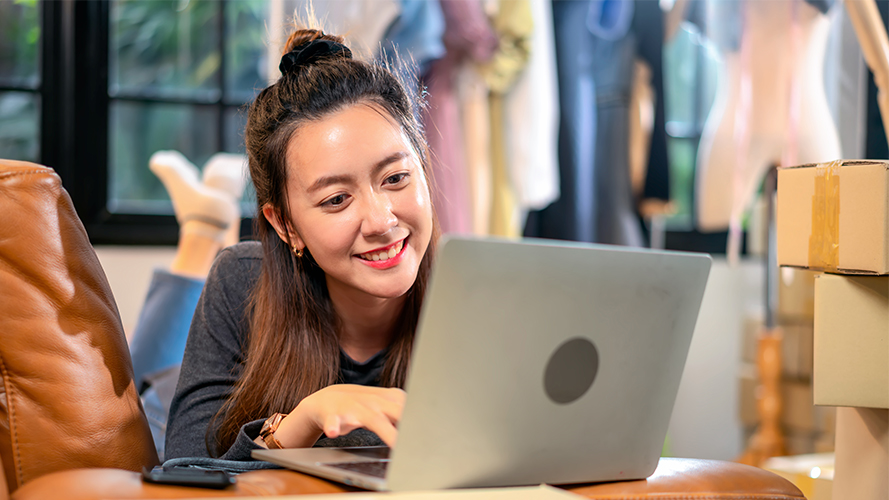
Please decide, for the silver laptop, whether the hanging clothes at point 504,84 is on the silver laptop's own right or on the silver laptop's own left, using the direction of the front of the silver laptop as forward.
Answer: on the silver laptop's own right

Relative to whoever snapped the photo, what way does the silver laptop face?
facing away from the viewer and to the left of the viewer

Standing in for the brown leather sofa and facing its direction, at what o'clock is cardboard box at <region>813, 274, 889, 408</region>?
The cardboard box is roughly at 12 o'clock from the brown leather sofa.

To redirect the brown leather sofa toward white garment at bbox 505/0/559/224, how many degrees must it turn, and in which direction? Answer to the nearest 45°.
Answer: approximately 45° to its left

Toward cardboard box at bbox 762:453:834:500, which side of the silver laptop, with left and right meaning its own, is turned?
right

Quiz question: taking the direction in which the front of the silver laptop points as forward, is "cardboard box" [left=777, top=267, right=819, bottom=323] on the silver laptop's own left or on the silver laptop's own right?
on the silver laptop's own right

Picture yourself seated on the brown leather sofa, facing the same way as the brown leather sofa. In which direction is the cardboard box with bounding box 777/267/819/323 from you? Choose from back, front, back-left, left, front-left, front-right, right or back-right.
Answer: front-left
